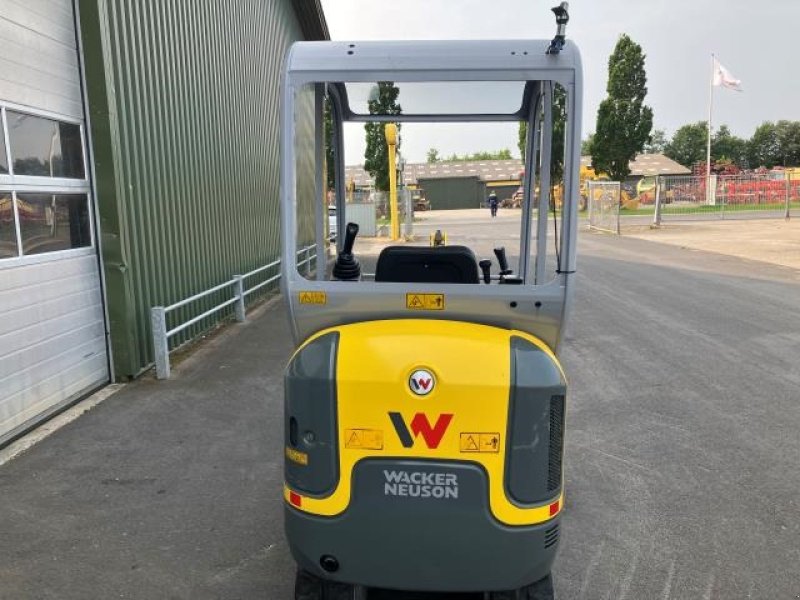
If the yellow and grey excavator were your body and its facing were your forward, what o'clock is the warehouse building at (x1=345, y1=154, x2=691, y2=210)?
The warehouse building is roughly at 12 o'clock from the yellow and grey excavator.

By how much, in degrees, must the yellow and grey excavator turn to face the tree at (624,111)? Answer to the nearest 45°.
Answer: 0° — it already faces it

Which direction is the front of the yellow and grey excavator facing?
away from the camera

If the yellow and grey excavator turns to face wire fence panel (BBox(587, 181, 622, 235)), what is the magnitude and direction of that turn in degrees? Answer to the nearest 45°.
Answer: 0° — it already faces it

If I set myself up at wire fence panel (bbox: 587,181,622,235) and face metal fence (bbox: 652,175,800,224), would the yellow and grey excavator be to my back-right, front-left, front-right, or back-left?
back-right

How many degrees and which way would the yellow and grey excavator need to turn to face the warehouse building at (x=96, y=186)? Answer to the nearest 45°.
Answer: approximately 45° to its left
